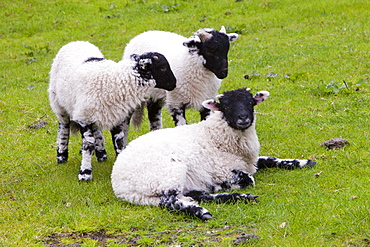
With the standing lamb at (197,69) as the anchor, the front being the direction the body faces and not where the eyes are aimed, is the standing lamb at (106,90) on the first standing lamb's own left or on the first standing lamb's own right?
on the first standing lamb's own right

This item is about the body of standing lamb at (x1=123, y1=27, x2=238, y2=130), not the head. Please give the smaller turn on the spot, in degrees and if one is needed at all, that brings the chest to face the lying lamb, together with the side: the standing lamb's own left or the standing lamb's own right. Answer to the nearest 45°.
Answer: approximately 45° to the standing lamb's own right

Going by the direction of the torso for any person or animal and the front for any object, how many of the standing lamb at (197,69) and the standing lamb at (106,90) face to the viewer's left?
0

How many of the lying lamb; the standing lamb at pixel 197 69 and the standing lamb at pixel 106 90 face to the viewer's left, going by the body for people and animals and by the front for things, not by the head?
0

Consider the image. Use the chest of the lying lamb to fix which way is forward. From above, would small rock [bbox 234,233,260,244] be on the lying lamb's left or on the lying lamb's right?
on the lying lamb's right

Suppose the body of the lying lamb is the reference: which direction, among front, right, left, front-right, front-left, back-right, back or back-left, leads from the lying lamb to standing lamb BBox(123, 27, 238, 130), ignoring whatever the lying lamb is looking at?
left

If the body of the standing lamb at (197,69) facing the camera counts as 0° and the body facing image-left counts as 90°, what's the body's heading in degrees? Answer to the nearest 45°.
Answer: approximately 315°

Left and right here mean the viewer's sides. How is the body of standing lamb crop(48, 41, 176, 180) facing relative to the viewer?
facing the viewer and to the right of the viewer

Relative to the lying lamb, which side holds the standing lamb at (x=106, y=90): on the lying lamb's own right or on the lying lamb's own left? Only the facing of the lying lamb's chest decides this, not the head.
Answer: on the lying lamb's own left

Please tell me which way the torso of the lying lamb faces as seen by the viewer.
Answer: to the viewer's right

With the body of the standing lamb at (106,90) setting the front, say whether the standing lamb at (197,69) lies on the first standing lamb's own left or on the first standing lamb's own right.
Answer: on the first standing lamb's own left

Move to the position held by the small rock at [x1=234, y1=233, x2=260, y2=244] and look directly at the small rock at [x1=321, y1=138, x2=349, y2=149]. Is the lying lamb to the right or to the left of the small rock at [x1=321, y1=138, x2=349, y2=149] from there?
left

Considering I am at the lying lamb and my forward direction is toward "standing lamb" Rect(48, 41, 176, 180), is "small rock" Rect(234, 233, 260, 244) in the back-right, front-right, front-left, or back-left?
back-left
